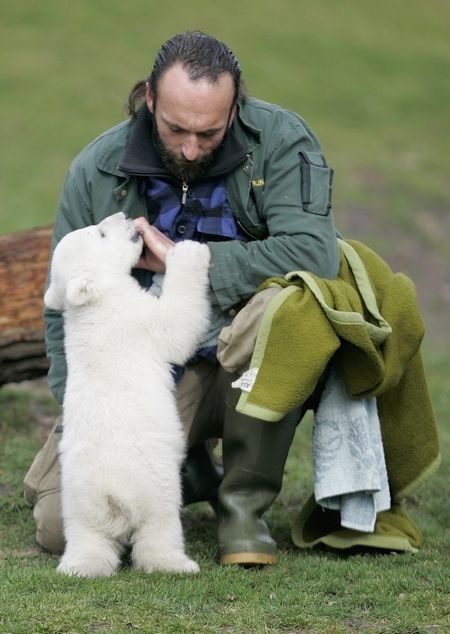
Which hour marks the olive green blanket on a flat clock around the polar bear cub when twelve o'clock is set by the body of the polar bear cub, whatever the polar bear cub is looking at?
The olive green blanket is roughly at 1 o'clock from the polar bear cub.

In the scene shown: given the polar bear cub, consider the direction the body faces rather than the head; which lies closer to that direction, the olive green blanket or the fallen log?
the olive green blanket

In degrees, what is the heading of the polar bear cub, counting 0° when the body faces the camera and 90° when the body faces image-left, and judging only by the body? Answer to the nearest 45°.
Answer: approximately 225°

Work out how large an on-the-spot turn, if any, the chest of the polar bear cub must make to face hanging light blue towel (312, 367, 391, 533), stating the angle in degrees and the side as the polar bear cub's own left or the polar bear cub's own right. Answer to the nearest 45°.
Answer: approximately 45° to the polar bear cub's own right

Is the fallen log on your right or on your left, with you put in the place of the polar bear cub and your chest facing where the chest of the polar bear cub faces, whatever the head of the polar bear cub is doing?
on your left
